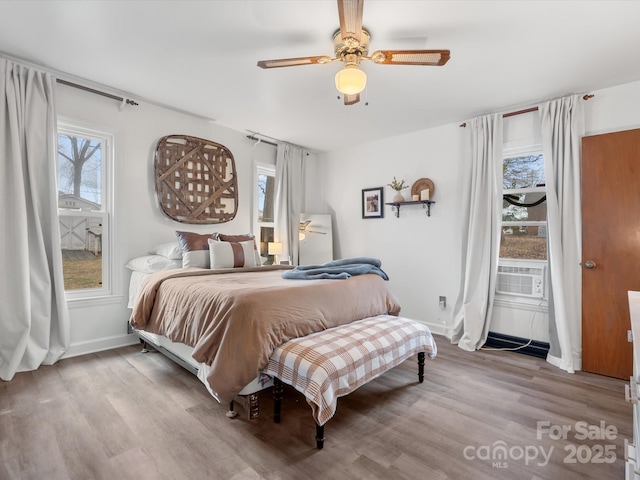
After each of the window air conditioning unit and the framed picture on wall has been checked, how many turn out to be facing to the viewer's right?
0

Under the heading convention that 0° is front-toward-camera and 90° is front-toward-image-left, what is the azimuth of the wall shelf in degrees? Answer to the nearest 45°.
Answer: approximately 45°

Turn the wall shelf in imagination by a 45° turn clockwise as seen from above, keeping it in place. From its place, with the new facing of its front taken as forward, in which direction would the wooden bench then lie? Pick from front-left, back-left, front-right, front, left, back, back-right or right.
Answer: left

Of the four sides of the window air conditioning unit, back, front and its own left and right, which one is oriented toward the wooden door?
left

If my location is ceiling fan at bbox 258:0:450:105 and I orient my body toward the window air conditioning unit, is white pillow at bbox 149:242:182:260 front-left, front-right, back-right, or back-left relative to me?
back-left

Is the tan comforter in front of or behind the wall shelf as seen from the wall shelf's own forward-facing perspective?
in front

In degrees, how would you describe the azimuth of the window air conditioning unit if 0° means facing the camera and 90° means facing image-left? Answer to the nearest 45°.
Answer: approximately 45°

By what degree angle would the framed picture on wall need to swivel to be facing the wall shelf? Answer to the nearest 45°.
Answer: approximately 90° to its left

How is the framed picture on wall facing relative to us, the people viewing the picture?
facing the viewer and to the left of the viewer

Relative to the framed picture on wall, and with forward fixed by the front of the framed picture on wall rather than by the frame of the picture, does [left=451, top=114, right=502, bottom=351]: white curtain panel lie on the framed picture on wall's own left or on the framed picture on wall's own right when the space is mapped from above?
on the framed picture on wall's own left

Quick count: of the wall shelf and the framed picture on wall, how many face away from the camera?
0

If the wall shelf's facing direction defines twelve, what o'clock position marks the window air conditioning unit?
The window air conditioning unit is roughly at 8 o'clock from the wall shelf.

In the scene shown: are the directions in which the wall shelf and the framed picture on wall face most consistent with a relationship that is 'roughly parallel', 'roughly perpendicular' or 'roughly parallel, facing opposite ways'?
roughly parallel

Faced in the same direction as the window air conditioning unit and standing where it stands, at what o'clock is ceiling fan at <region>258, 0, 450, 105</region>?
The ceiling fan is roughly at 11 o'clock from the window air conditioning unit.

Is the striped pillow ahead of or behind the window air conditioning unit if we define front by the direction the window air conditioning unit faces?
ahead
